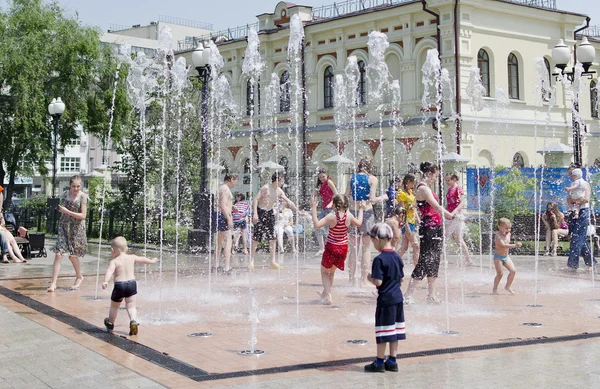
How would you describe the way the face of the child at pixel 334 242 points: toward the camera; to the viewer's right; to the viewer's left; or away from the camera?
away from the camera

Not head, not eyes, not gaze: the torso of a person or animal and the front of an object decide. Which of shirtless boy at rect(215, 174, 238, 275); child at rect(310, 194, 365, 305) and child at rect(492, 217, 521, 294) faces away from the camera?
child at rect(310, 194, 365, 305)

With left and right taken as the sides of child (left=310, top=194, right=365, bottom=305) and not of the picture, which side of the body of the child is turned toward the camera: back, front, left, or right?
back
